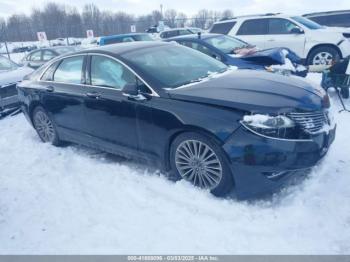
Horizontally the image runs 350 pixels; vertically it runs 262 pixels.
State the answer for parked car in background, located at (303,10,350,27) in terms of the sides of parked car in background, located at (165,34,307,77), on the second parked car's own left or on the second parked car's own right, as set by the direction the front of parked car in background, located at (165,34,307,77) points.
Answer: on the second parked car's own left

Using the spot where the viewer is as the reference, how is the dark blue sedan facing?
facing the viewer and to the right of the viewer

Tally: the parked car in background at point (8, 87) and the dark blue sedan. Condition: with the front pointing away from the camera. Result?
0

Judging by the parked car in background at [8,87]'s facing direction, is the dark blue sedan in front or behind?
in front

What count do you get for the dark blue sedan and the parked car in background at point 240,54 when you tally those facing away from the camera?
0
